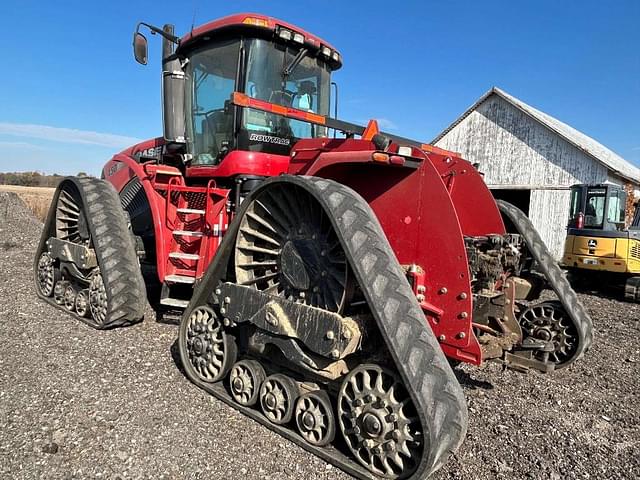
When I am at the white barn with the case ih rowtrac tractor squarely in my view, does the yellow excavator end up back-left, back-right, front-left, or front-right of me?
front-left

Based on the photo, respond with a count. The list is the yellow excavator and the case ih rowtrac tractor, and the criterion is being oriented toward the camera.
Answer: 0

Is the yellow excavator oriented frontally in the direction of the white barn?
no

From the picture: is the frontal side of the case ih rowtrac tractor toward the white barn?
no
